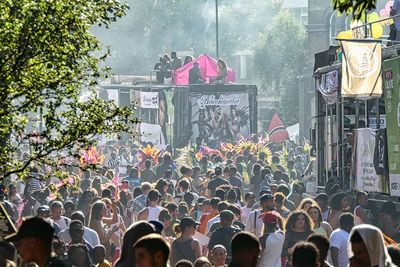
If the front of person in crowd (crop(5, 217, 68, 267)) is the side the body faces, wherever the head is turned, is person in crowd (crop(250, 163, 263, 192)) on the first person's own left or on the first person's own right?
on the first person's own right

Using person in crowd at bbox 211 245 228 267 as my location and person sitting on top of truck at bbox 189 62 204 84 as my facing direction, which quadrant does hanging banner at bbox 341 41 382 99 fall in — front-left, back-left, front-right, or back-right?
front-right

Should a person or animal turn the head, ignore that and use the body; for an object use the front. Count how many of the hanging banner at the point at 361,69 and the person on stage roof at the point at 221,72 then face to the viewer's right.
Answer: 0

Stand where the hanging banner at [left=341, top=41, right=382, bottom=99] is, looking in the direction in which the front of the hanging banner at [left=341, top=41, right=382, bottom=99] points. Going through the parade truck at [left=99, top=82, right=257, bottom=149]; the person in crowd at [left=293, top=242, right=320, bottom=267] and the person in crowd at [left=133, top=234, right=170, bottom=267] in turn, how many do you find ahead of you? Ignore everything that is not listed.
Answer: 2

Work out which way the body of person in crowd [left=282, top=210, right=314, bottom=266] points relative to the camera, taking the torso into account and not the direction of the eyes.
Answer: toward the camera

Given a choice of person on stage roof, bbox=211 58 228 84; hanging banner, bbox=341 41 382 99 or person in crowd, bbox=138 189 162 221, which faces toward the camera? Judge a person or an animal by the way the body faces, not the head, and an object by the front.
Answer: the hanging banner

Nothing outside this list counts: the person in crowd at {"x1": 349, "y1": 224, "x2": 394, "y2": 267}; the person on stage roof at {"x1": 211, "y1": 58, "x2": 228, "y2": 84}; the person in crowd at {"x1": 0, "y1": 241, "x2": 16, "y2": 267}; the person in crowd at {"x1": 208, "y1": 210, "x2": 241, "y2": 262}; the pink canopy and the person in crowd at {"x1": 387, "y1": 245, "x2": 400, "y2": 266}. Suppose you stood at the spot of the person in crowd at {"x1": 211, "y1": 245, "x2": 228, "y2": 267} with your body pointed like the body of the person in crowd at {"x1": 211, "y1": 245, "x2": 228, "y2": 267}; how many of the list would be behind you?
3

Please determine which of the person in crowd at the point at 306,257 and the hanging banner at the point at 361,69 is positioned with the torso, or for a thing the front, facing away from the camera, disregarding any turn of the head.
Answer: the person in crowd

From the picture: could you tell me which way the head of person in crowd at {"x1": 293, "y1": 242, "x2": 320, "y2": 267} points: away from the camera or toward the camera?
away from the camera

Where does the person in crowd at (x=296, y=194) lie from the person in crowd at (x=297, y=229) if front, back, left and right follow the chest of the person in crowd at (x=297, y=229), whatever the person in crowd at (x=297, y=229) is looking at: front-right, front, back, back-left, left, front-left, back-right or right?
back

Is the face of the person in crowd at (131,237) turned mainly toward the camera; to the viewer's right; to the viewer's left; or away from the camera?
away from the camera
